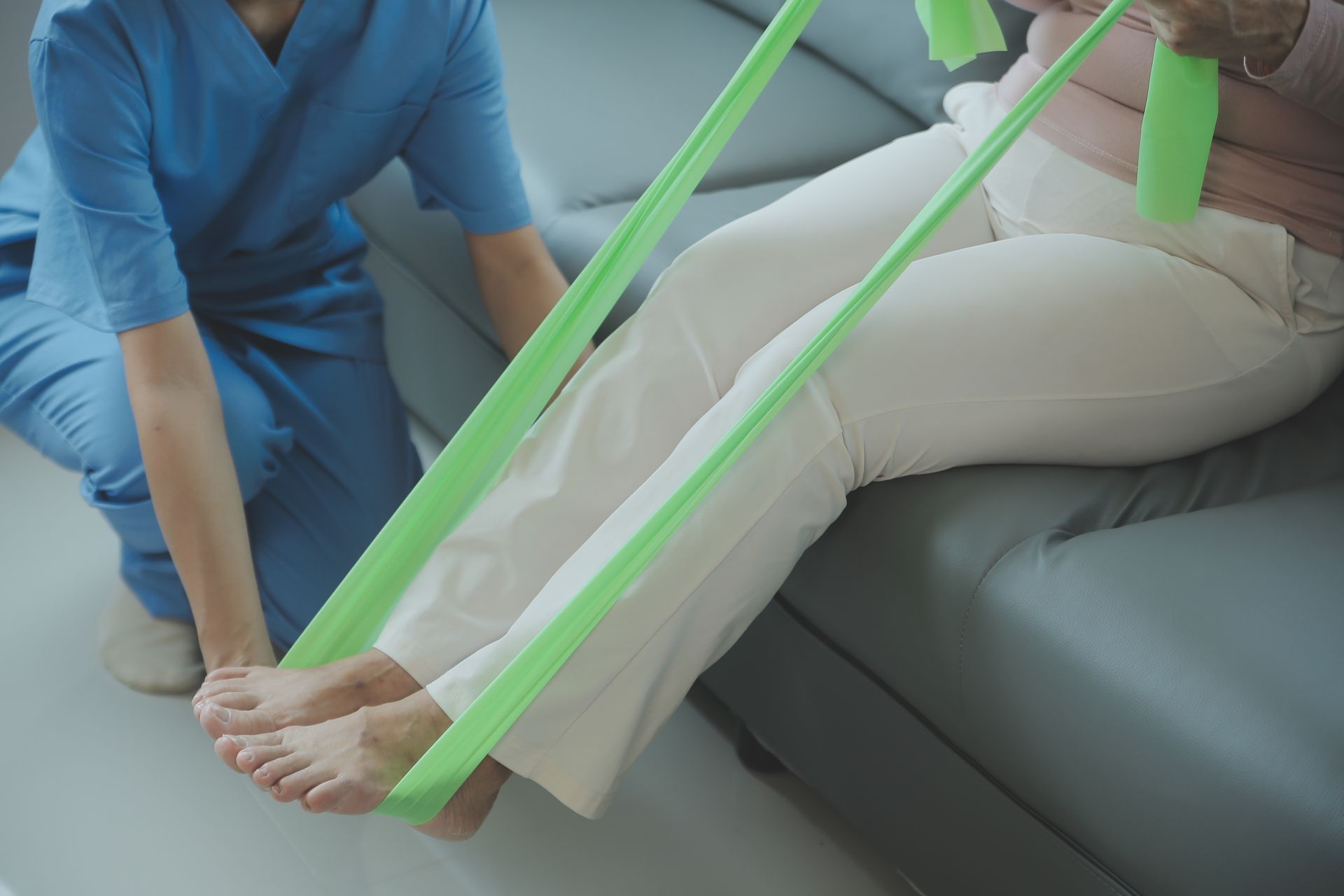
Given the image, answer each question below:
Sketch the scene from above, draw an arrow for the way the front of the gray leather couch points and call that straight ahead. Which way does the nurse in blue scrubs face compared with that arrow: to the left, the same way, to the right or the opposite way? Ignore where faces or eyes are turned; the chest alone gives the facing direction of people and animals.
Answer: to the left

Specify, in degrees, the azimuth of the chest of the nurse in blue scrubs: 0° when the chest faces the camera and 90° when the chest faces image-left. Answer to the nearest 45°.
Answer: approximately 315°

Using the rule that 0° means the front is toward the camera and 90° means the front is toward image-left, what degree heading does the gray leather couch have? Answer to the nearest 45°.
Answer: approximately 45°

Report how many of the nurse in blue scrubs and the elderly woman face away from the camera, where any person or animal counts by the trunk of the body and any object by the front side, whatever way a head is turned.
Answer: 0

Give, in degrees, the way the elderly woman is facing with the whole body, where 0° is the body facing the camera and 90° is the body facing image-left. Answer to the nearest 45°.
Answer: approximately 45°

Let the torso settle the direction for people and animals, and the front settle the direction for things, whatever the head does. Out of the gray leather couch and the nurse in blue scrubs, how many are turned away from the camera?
0

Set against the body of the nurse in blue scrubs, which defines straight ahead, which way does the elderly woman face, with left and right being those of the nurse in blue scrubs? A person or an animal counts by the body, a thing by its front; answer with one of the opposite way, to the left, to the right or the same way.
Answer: to the right
